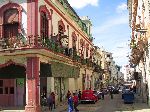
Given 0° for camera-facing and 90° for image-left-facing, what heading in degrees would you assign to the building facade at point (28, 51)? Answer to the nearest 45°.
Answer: approximately 315°

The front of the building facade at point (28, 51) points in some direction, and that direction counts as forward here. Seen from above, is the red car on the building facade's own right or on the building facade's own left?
on the building facade's own left
